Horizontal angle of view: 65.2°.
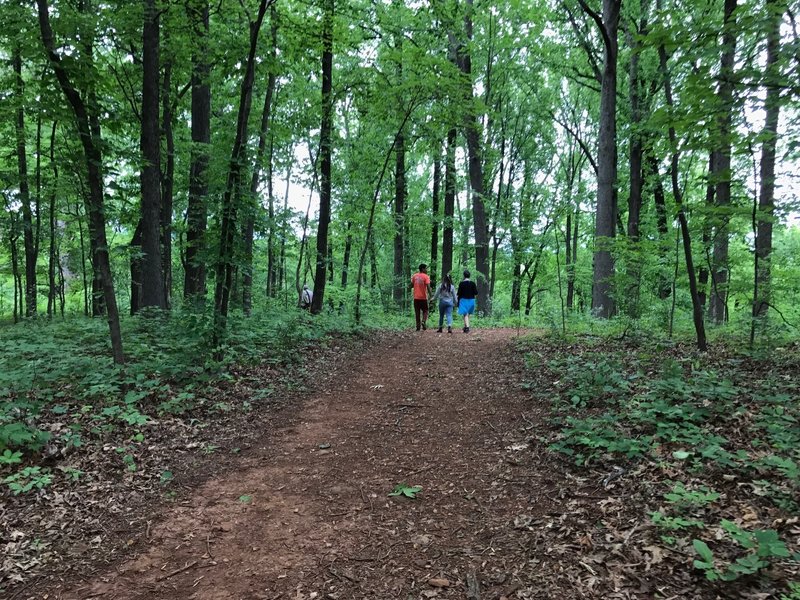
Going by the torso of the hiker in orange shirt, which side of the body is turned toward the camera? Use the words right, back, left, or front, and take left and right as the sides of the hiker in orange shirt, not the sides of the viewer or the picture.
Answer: back

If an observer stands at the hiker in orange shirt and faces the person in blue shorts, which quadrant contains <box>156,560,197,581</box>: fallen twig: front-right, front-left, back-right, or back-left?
back-right

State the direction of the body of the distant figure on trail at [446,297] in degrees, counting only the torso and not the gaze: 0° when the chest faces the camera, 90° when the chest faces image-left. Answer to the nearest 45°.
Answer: approximately 180°

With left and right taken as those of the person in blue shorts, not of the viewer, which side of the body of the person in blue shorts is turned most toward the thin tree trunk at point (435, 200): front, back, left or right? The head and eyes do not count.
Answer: front

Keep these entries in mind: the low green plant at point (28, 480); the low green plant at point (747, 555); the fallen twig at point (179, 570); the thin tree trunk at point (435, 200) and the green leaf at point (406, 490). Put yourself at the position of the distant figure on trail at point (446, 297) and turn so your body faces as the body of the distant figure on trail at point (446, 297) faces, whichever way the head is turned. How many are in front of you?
1

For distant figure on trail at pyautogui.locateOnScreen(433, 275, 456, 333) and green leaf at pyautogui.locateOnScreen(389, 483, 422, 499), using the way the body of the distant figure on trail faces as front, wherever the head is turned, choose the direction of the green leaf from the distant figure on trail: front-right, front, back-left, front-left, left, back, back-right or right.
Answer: back

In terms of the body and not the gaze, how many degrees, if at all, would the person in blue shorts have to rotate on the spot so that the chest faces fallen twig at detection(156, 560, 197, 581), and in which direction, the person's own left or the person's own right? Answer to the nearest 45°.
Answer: approximately 180°

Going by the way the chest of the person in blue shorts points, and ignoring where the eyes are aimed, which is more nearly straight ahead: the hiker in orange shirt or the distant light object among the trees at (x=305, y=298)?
the distant light object among the trees

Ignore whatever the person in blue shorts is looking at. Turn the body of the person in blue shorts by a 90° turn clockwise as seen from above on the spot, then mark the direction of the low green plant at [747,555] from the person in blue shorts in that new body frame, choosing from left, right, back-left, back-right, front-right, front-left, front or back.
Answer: right

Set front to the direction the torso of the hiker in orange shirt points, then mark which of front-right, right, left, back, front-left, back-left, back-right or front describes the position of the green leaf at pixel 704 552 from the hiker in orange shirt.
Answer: back

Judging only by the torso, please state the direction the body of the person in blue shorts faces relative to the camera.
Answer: away from the camera

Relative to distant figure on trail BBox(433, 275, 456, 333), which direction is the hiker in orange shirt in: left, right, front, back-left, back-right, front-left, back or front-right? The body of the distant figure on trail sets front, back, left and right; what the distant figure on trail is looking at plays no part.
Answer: left

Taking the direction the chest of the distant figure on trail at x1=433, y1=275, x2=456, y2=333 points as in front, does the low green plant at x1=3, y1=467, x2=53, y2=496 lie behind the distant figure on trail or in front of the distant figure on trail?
behind

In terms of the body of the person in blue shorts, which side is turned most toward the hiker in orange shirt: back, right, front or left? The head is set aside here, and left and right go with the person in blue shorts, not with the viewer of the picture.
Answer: left

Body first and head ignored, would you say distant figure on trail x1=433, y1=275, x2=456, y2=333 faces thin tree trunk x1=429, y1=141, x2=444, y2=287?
yes

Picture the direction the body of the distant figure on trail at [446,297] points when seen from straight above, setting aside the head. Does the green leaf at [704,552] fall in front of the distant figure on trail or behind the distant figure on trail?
behind

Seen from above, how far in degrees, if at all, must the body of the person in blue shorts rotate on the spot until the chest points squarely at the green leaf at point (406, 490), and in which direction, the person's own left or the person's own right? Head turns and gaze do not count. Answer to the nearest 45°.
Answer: approximately 180°
